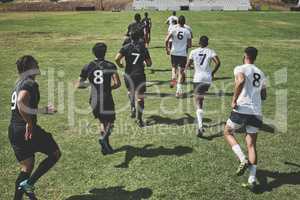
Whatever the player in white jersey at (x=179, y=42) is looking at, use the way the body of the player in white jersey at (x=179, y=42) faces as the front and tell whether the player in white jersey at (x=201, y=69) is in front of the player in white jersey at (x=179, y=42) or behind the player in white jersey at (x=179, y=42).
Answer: behind

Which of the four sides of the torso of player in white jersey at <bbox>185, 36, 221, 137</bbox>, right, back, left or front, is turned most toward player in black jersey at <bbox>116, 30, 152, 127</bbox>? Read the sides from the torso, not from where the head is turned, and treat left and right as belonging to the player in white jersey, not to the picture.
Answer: left

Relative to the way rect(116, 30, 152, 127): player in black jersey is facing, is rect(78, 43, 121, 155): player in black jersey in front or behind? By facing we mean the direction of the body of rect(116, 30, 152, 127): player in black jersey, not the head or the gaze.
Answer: behind

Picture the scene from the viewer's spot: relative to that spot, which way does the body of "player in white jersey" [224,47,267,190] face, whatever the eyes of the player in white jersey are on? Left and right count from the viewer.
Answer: facing away from the viewer and to the left of the viewer

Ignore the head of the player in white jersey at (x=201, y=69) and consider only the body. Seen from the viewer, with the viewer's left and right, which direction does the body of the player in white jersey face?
facing away from the viewer

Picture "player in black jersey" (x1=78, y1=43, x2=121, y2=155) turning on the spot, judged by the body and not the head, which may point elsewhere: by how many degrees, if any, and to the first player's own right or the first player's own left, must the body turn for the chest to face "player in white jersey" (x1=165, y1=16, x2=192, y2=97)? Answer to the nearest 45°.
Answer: approximately 45° to the first player's own right

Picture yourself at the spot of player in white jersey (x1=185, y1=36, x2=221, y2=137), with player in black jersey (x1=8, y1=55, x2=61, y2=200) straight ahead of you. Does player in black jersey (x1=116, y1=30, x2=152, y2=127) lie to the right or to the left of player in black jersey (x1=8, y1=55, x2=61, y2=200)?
right

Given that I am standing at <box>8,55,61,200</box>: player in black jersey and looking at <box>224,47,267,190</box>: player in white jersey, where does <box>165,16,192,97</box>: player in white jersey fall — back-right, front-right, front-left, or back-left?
front-left

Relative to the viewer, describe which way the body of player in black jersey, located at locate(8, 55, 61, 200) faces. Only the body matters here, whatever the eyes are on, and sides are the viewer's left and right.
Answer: facing to the right of the viewer

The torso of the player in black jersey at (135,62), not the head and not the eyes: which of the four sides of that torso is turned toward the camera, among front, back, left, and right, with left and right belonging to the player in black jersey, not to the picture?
back

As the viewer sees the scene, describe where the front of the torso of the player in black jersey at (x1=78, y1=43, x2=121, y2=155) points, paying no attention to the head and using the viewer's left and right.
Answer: facing away from the viewer

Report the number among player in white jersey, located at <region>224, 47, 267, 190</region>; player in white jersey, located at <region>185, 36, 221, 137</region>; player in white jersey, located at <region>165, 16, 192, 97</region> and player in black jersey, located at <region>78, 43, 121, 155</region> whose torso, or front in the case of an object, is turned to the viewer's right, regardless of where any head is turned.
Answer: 0

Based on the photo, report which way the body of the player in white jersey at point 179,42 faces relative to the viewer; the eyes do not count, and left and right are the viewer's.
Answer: facing away from the viewer

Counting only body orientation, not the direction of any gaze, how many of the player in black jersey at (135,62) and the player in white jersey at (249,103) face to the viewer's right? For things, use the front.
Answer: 0

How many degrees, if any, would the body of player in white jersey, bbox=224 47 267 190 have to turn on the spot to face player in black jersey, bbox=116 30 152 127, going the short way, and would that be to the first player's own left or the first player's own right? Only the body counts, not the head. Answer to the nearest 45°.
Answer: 0° — they already face them
